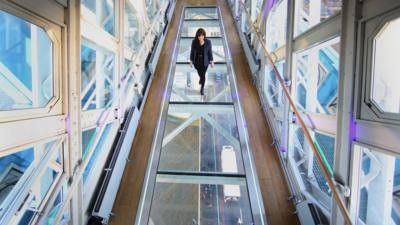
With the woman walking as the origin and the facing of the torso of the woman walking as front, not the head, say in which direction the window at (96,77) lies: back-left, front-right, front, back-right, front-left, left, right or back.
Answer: front-right

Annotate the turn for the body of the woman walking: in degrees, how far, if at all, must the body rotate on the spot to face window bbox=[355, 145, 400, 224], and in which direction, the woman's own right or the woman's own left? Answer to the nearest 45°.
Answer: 0° — they already face it

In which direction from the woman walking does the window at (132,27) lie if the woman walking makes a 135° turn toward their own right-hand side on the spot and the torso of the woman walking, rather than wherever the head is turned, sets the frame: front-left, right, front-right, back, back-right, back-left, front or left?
front-left

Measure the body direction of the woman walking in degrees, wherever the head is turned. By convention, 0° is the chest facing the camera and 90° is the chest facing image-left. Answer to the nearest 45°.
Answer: approximately 0°

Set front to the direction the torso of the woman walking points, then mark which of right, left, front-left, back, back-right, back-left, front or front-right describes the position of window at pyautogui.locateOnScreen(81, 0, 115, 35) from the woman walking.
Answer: front-right

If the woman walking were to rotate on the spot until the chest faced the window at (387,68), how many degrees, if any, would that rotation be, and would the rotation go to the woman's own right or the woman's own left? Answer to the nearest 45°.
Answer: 0° — they already face it
